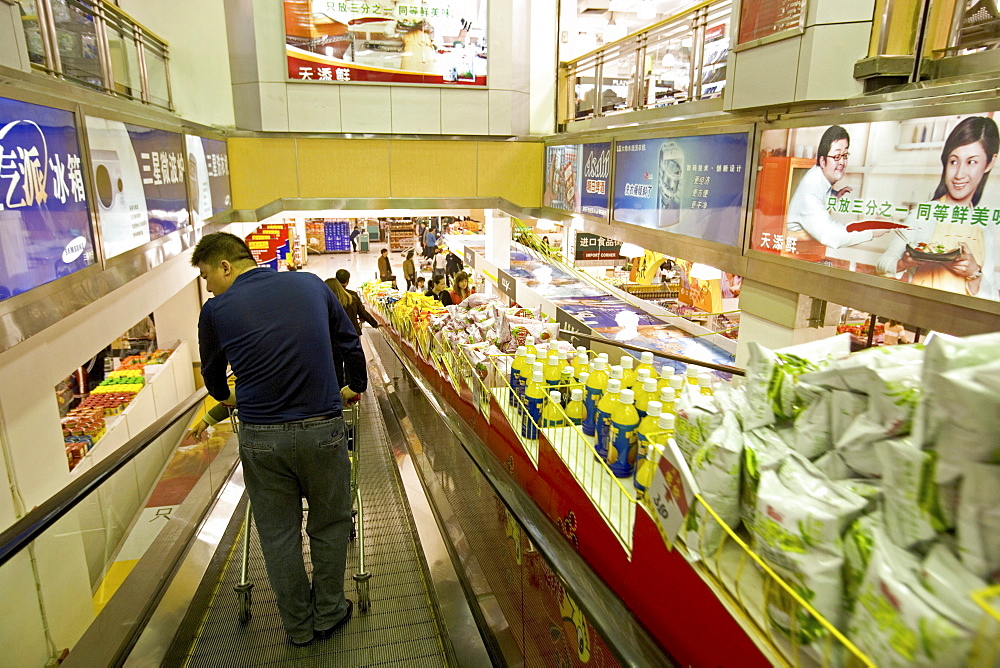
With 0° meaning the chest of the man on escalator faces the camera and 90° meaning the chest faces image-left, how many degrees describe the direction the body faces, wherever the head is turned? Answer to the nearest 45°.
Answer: approximately 180°

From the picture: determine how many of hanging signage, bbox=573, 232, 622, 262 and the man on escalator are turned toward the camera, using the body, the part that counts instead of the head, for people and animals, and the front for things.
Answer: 1

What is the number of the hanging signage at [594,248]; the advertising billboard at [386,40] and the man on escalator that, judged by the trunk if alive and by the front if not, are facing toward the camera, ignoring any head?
2

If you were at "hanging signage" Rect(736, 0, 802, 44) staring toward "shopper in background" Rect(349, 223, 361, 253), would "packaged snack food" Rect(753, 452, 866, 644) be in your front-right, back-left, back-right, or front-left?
back-left

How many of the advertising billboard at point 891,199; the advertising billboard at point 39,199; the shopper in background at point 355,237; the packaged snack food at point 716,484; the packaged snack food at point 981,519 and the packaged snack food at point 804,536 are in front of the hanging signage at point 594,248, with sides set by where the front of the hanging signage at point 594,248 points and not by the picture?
5

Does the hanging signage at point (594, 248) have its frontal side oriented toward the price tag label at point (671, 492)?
yes

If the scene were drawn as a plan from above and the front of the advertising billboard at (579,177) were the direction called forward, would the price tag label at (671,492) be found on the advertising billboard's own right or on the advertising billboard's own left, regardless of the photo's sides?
on the advertising billboard's own left

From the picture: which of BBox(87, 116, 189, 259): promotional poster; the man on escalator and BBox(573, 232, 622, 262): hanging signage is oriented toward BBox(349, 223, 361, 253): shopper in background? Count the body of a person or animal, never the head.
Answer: the man on escalator

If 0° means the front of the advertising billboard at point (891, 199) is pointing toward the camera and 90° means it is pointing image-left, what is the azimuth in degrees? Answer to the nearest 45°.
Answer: approximately 45°

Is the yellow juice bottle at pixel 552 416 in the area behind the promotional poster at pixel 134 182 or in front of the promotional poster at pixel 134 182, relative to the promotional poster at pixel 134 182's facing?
in front

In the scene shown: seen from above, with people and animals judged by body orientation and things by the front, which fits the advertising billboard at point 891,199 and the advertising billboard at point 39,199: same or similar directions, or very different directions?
very different directions

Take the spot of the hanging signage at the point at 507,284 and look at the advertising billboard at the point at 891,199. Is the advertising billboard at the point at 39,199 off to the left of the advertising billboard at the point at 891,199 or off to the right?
right
